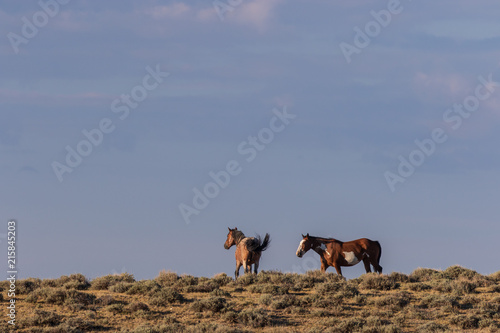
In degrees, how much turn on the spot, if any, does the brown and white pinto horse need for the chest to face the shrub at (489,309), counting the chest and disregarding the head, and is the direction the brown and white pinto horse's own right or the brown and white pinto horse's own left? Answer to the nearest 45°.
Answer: approximately 135° to the brown and white pinto horse's own left

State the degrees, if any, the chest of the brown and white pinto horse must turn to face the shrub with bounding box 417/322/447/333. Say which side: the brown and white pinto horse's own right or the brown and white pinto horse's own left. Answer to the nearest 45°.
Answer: approximately 90° to the brown and white pinto horse's own left

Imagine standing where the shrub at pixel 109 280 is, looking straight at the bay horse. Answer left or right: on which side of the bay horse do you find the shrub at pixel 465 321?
right

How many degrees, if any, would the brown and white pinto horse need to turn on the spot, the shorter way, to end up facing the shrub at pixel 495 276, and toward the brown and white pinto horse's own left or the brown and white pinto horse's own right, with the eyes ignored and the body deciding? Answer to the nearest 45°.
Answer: approximately 180°

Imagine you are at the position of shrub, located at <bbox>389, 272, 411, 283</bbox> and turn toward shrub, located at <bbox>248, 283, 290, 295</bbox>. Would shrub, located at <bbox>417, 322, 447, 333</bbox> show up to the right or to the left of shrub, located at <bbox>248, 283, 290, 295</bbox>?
left

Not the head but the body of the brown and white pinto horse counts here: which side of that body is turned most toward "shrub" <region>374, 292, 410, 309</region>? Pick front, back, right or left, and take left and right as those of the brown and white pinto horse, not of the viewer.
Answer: left

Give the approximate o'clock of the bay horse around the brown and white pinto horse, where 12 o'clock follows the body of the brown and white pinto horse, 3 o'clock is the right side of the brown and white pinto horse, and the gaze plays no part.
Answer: The bay horse is roughly at 12 o'clock from the brown and white pinto horse.

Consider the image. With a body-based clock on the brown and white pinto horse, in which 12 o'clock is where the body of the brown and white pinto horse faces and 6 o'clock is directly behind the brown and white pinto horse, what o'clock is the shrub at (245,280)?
The shrub is roughly at 11 o'clock from the brown and white pinto horse.

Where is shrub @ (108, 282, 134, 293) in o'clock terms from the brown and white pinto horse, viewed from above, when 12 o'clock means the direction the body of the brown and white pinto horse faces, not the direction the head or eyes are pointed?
The shrub is roughly at 11 o'clock from the brown and white pinto horse.

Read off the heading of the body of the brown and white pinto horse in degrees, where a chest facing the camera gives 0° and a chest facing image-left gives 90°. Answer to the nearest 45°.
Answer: approximately 90°

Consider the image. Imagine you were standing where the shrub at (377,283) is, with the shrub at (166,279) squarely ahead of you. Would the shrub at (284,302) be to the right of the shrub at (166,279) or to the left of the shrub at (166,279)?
left

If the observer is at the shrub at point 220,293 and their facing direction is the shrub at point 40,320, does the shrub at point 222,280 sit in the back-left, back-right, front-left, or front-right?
back-right
